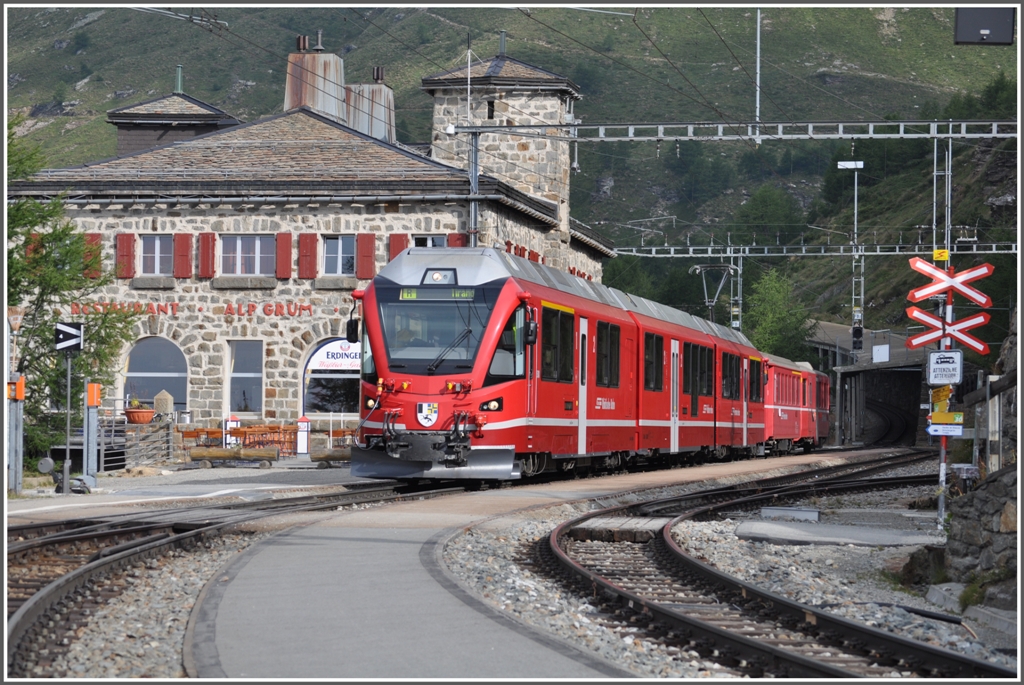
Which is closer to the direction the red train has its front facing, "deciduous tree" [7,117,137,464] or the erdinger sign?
the deciduous tree

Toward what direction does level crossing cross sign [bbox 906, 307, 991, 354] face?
toward the camera

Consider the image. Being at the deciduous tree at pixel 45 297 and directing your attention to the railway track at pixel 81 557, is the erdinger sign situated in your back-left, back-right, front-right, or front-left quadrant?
back-left

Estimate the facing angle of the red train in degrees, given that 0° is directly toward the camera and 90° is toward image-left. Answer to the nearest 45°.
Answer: approximately 45°

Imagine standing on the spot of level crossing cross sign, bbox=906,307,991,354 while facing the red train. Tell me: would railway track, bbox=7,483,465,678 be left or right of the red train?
left

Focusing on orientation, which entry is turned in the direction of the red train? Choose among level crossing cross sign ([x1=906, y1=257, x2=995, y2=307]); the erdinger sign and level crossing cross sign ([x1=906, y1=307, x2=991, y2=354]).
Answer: the erdinger sign

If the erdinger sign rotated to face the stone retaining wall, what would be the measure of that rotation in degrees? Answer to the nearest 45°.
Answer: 0° — it already faces it

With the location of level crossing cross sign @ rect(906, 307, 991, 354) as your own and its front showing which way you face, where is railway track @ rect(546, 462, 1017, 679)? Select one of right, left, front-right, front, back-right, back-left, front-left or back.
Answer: front

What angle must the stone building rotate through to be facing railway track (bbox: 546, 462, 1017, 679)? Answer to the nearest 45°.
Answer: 0° — it already faces it

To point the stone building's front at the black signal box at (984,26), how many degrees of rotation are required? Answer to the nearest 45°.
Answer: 0° — it already faces it

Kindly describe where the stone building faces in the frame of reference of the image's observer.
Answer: facing the viewer

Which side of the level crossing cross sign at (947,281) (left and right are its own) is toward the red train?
right

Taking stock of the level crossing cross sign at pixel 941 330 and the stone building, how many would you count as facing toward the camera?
2
